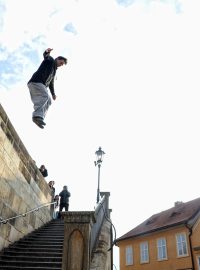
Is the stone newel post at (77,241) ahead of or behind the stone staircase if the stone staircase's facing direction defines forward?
ahead

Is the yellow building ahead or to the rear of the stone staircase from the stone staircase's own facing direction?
to the rear

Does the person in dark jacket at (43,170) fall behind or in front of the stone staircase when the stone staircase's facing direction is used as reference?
behind

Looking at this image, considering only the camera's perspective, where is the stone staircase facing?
facing the viewer
